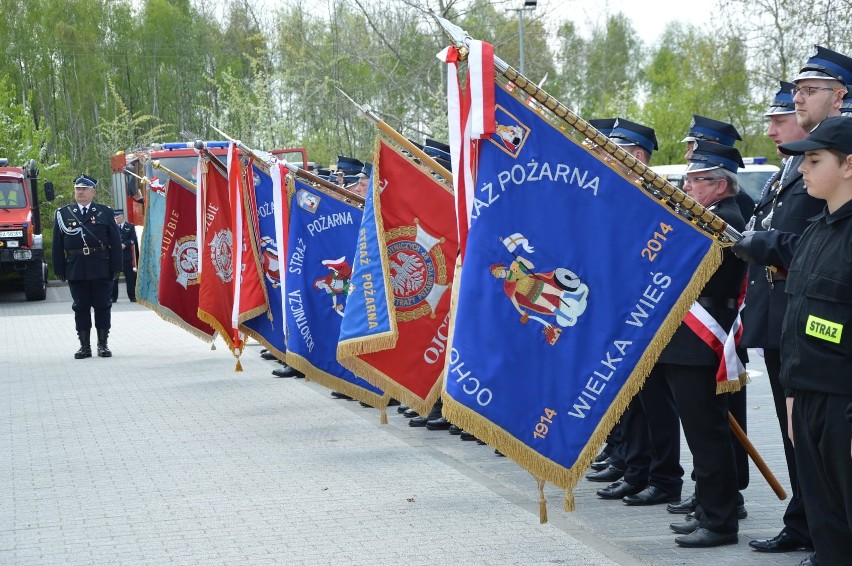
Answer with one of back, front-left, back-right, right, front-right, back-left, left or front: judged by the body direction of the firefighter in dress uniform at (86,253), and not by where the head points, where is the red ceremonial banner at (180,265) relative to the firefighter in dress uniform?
front-left

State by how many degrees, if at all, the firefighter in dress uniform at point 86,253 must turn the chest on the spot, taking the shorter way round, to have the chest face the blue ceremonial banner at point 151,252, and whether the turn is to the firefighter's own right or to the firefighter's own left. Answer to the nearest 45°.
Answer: approximately 90° to the firefighter's own left

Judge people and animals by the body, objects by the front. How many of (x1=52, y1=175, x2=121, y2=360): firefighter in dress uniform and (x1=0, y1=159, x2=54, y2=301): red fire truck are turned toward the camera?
2

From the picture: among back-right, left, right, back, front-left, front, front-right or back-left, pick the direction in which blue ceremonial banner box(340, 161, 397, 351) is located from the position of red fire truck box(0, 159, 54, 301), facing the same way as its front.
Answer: front

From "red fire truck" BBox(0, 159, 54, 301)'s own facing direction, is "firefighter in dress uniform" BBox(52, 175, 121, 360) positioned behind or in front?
in front

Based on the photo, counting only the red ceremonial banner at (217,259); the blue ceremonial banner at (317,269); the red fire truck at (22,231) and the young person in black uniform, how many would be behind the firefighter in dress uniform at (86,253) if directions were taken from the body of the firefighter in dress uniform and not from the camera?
1

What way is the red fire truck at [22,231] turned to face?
toward the camera

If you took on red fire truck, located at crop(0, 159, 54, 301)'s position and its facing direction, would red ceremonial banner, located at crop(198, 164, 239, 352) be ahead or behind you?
ahead

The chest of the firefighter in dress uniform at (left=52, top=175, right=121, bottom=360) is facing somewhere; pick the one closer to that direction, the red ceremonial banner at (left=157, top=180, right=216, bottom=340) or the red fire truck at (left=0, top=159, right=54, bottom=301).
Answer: the red ceremonial banner

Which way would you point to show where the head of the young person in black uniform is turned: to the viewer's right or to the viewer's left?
to the viewer's left

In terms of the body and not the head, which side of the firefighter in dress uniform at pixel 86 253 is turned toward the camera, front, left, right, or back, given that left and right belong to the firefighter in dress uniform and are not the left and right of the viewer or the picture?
front
